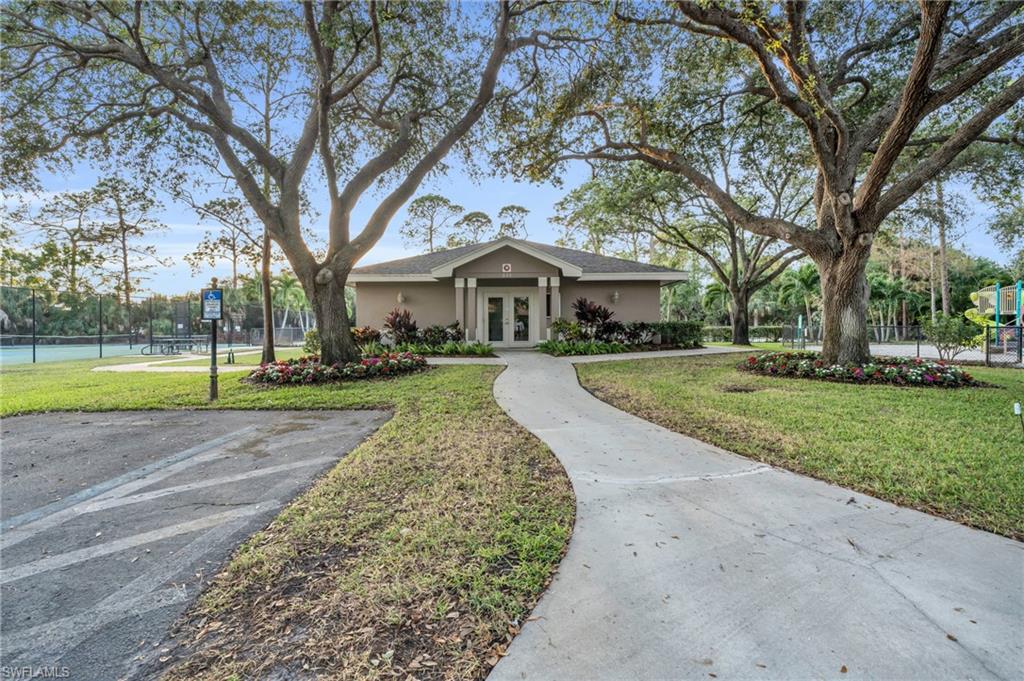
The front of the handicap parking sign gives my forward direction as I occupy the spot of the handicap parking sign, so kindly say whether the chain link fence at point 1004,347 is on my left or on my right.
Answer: on my left

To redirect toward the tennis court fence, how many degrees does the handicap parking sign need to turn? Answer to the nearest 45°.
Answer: approximately 180°

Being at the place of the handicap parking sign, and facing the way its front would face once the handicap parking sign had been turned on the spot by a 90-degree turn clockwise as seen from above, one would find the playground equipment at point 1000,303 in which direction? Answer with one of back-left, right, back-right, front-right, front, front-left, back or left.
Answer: back

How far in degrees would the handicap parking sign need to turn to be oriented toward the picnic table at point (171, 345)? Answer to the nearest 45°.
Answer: approximately 180°

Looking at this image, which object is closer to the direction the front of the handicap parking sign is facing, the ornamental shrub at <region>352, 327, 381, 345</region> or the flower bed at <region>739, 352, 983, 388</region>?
the flower bed

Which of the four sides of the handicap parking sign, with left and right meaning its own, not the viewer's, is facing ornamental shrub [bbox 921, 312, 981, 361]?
left

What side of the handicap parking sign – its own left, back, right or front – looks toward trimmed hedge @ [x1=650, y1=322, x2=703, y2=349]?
left

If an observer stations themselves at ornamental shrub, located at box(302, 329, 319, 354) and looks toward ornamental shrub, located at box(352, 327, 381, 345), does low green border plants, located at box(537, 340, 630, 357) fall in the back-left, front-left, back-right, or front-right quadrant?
front-right

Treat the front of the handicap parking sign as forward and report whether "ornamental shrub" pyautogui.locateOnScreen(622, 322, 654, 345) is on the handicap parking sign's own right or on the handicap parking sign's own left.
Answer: on the handicap parking sign's own left

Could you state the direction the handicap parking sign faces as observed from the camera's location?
facing the viewer

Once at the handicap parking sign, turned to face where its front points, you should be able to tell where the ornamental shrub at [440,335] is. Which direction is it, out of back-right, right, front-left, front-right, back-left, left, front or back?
back-left

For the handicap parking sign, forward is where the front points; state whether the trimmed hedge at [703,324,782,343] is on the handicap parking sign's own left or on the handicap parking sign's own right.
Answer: on the handicap parking sign's own left
